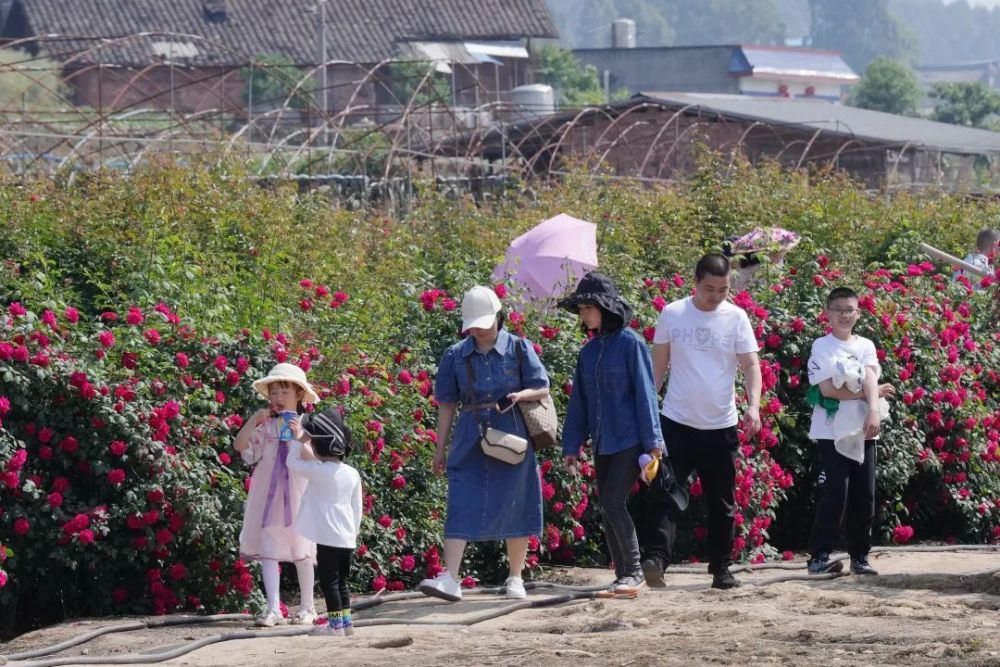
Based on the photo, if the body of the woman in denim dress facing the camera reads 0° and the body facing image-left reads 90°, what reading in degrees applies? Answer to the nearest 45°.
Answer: approximately 0°

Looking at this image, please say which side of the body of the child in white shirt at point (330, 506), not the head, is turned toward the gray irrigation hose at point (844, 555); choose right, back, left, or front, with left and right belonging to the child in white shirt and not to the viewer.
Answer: right

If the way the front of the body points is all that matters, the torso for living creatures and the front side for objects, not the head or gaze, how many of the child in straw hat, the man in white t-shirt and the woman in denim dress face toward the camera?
3

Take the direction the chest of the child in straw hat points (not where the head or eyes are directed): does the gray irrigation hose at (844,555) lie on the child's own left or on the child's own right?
on the child's own left

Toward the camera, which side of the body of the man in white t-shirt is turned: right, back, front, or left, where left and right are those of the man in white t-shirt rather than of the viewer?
front

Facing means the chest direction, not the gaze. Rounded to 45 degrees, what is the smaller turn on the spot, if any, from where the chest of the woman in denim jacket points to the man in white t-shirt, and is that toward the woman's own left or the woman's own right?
approximately 180°

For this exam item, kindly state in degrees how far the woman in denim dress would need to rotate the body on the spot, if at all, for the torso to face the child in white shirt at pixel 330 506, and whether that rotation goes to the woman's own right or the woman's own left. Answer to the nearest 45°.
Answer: approximately 45° to the woman's own right

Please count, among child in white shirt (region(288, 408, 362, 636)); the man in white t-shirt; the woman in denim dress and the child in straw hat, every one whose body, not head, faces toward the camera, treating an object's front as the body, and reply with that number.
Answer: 3

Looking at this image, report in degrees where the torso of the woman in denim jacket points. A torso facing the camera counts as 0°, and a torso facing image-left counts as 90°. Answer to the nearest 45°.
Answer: approximately 45°

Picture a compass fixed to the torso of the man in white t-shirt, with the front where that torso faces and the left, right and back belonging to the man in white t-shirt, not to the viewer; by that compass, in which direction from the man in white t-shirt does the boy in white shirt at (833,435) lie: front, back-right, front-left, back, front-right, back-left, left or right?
back-left

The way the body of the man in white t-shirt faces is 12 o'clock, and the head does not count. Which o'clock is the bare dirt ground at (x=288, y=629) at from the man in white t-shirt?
The bare dirt ground is roughly at 2 o'clock from the man in white t-shirt.

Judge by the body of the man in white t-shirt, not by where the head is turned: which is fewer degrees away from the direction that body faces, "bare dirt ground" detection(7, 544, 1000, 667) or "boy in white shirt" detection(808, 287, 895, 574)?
the bare dirt ground

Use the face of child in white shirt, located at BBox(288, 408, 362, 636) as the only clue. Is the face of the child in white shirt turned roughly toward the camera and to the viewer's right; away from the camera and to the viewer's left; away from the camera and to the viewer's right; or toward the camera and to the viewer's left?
away from the camera and to the viewer's left

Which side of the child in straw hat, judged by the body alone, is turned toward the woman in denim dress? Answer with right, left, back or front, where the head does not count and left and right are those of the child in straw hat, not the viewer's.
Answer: left
